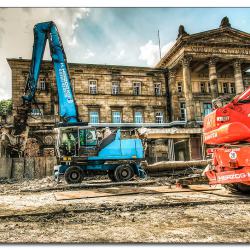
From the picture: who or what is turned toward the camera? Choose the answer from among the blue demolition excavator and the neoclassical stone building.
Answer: the neoclassical stone building

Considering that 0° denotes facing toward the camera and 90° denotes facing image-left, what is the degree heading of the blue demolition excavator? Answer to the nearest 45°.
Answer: approximately 90°

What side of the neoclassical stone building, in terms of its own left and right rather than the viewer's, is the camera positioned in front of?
front

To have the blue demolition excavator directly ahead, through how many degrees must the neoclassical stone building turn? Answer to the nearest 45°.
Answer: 0° — it already faces it

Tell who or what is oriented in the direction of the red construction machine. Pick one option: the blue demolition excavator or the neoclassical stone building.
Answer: the neoclassical stone building

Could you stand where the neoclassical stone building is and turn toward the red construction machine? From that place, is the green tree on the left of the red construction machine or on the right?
right

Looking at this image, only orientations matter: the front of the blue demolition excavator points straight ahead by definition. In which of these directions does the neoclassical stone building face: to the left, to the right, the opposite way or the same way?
to the left

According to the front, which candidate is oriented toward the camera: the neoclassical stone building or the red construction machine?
the neoclassical stone building

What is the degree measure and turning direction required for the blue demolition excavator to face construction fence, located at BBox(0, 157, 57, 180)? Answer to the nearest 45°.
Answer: approximately 45° to its right

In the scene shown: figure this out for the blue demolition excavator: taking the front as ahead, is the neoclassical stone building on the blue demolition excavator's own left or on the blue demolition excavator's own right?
on the blue demolition excavator's own right

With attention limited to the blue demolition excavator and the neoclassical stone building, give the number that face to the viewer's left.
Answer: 1
